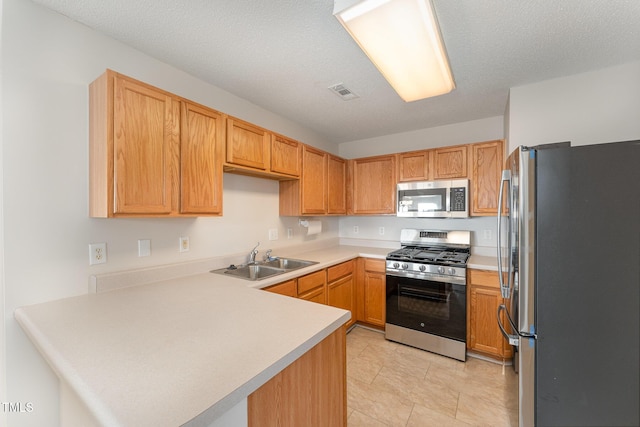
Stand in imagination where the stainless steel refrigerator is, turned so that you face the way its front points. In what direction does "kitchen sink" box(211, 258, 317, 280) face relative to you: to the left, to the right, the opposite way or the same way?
the opposite way

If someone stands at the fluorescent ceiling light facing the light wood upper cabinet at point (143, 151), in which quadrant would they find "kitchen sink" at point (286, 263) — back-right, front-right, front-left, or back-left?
front-right

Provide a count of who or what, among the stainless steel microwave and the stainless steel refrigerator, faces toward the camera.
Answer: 1

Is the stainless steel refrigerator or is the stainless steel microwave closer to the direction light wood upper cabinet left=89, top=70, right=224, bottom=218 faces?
the stainless steel refrigerator

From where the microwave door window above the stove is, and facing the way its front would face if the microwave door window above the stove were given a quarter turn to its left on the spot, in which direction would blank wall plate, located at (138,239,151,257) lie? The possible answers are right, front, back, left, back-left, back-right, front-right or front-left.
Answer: back-right

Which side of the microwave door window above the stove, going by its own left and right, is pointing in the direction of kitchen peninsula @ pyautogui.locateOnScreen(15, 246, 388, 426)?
front

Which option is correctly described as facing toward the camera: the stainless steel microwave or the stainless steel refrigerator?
the stainless steel microwave

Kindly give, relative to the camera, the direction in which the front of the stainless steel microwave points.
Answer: facing the viewer

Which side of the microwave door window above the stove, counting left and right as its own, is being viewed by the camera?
front

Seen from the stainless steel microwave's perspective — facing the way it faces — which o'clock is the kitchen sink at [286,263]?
The kitchen sink is roughly at 2 o'clock from the stainless steel microwave.

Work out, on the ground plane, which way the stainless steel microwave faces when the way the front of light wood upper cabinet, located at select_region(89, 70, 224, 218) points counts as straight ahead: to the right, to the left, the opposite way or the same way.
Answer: to the right

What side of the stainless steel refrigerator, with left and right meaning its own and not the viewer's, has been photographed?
left
